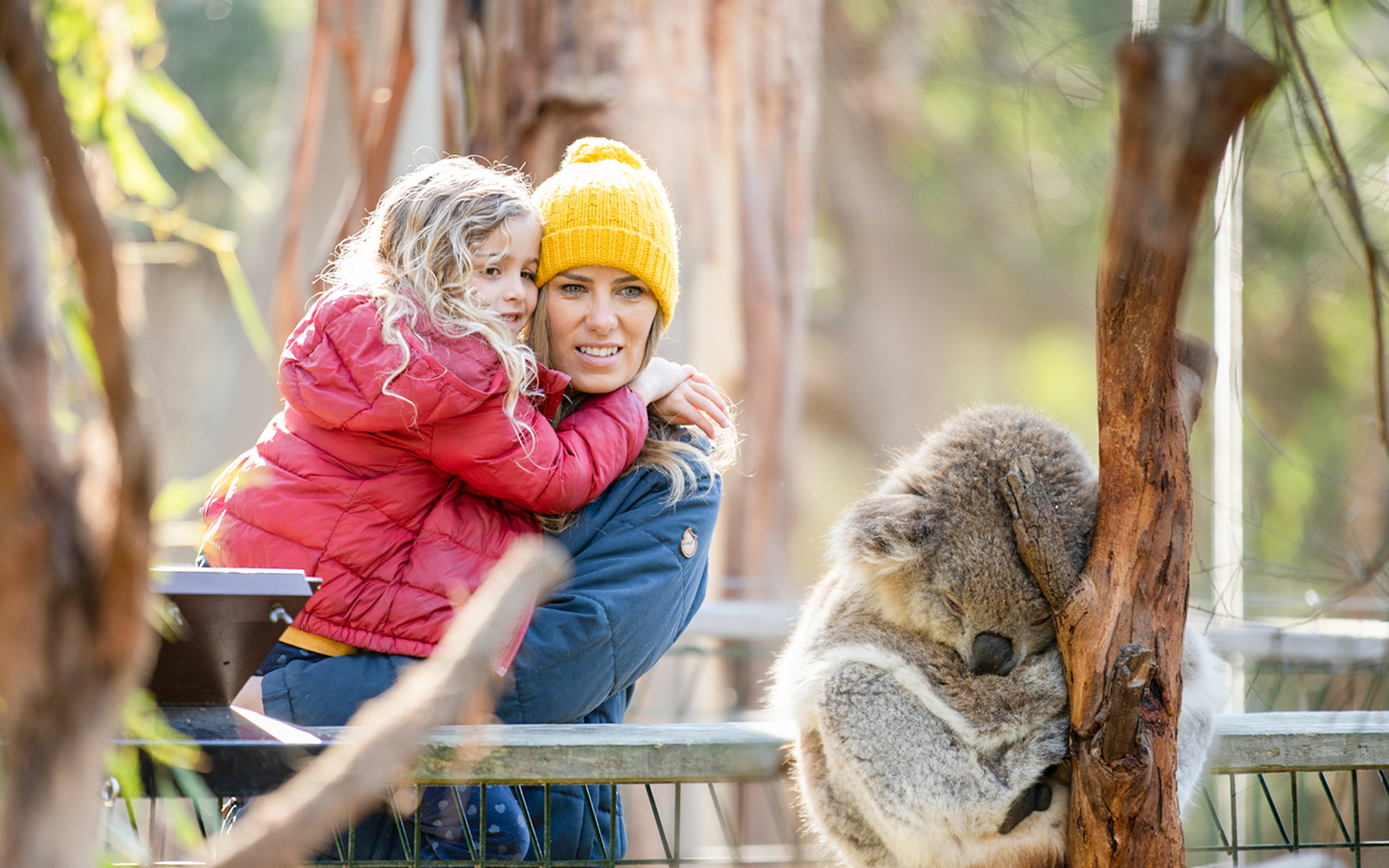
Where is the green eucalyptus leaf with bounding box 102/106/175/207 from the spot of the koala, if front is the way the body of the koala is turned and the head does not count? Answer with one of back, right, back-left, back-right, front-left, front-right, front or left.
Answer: back-right

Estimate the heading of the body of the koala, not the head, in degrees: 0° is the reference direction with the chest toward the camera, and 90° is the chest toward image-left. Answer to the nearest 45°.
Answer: approximately 315°

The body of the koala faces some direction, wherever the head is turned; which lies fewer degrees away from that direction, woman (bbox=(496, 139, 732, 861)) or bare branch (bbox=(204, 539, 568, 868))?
the bare branch

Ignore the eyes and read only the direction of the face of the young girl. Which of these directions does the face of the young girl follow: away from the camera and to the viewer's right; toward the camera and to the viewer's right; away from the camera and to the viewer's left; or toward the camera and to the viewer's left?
toward the camera and to the viewer's right

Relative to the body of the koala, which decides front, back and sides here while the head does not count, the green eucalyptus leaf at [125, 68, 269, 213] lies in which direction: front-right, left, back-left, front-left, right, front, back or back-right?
back-right

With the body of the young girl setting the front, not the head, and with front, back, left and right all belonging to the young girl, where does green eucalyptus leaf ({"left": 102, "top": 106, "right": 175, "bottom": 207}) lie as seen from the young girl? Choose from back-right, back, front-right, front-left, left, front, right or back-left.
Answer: back-left

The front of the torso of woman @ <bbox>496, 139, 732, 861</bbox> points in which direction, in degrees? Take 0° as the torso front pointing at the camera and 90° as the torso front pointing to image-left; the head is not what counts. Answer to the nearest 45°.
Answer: approximately 45°

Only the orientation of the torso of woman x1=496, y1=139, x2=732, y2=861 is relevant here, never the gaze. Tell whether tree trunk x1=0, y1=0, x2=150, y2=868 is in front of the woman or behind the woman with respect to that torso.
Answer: in front

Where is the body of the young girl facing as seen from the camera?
to the viewer's right

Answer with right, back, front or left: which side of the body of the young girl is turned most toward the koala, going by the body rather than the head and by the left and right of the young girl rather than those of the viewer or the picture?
front

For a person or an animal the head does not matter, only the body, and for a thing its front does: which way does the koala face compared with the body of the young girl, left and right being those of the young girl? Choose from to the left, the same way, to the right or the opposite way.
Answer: to the right

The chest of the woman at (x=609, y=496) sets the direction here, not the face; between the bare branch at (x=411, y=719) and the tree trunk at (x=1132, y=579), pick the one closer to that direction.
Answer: the bare branch

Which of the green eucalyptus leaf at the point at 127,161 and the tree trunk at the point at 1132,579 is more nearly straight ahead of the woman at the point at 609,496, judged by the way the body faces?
the green eucalyptus leaf
